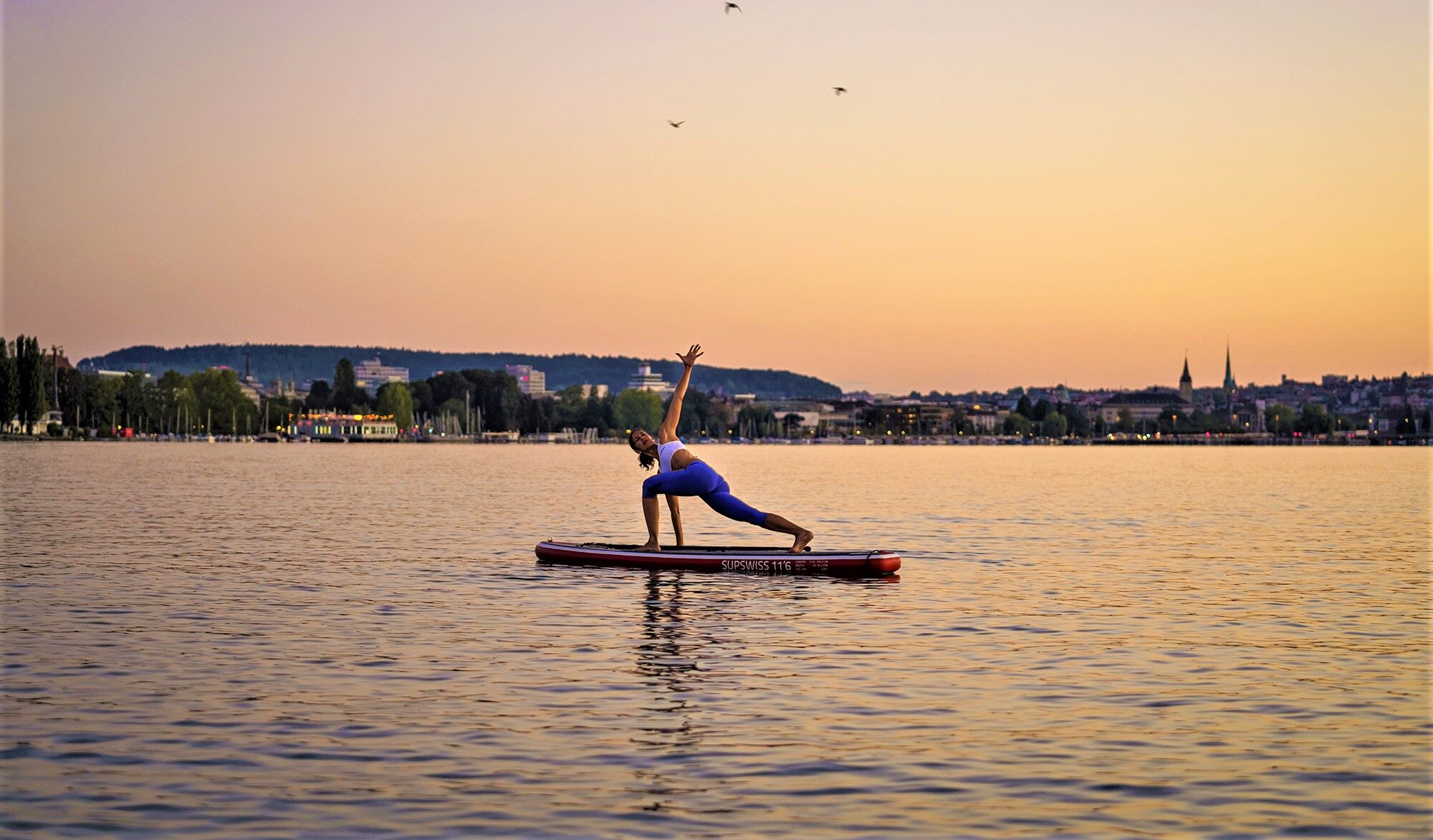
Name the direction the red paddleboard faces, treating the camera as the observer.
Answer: facing to the left of the viewer

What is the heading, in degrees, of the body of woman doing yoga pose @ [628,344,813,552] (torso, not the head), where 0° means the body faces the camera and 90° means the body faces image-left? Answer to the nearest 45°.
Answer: approximately 0°
